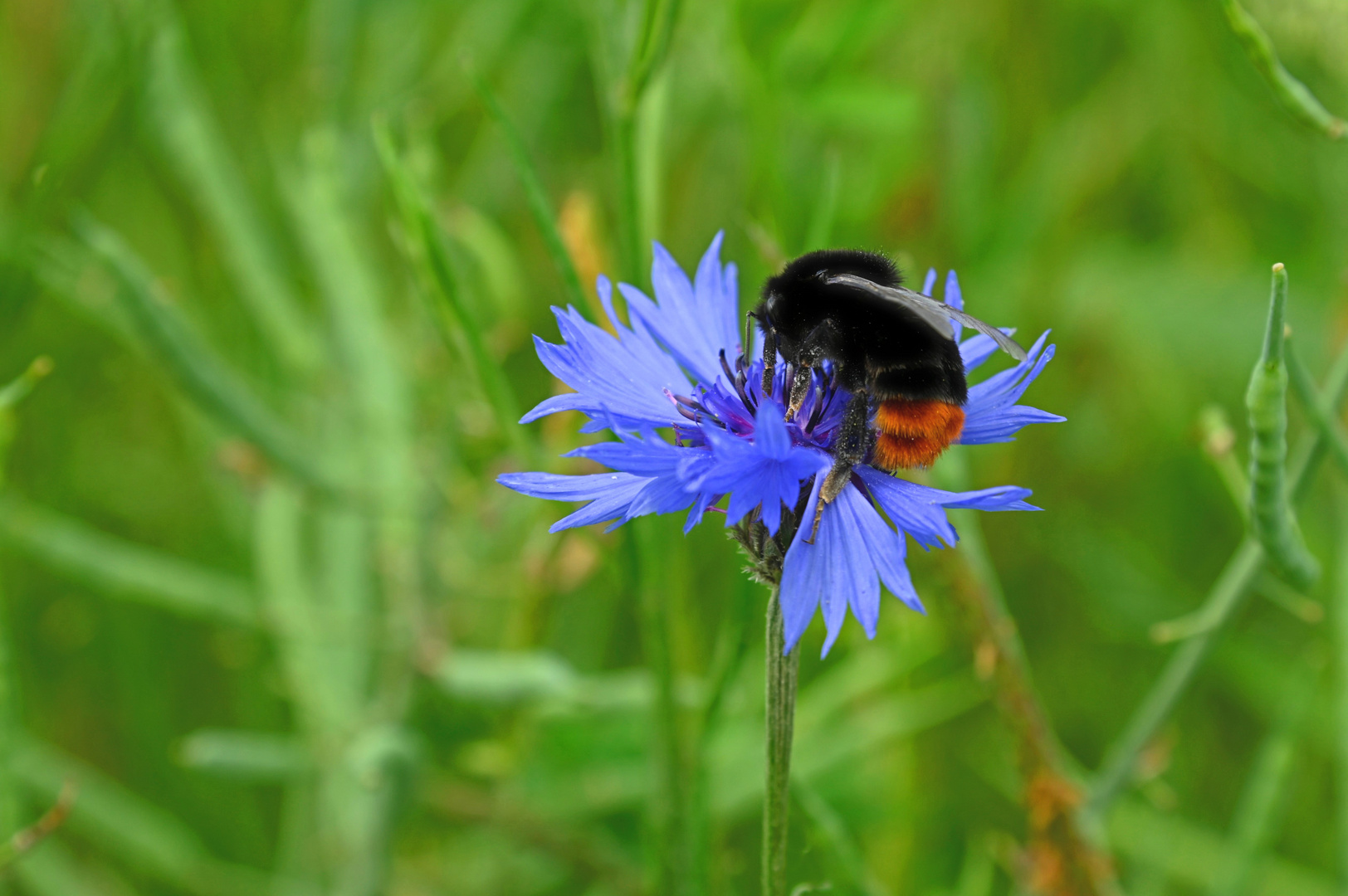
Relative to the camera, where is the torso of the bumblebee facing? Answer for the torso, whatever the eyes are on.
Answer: to the viewer's left

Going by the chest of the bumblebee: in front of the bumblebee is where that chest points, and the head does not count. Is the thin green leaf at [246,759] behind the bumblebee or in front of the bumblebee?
in front

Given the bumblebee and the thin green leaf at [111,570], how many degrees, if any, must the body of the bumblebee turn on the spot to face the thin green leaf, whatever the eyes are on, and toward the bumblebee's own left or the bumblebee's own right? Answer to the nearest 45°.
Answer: approximately 45° to the bumblebee's own right

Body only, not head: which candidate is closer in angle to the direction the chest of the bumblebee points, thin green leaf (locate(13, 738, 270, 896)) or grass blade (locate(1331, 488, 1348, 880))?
the thin green leaf

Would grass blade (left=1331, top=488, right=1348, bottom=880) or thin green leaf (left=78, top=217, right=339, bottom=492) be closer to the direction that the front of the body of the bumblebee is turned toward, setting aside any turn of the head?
the thin green leaf
